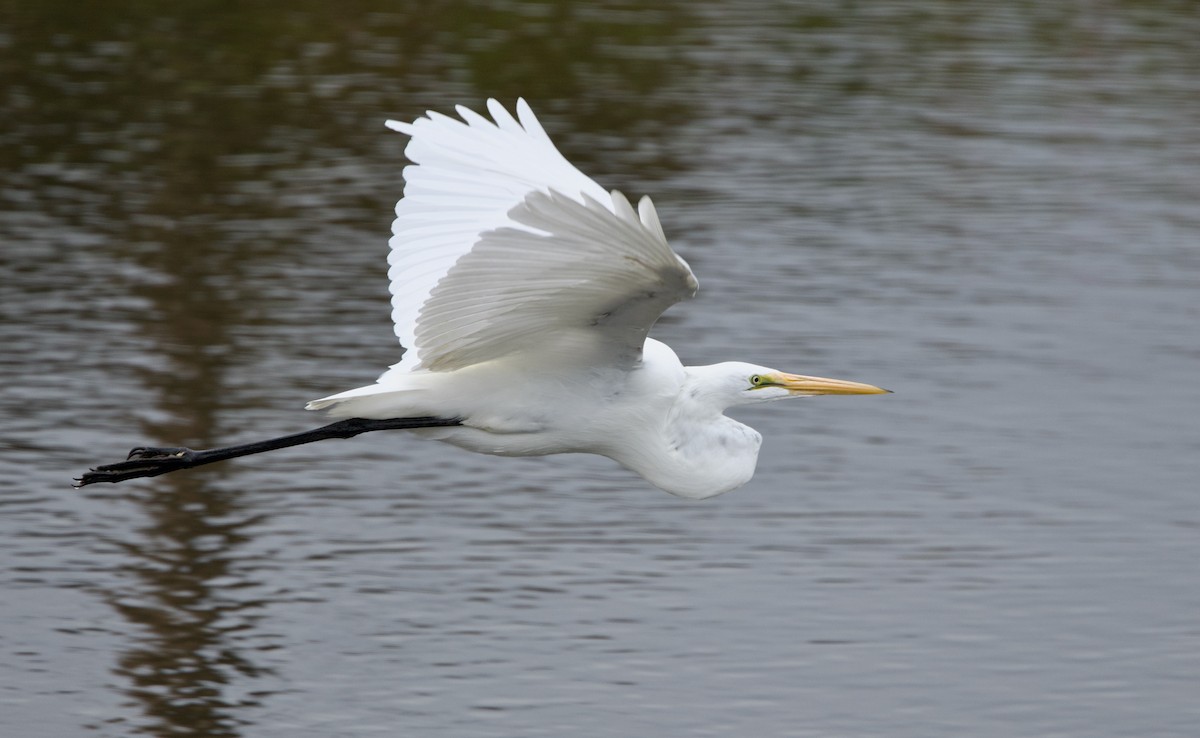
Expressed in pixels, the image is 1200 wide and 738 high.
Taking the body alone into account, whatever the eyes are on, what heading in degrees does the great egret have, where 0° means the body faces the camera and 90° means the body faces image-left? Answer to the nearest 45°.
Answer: approximately 270°
